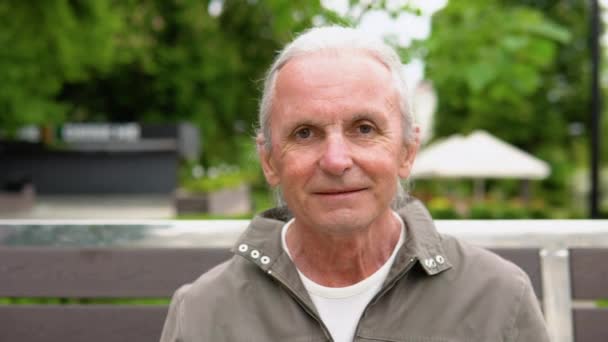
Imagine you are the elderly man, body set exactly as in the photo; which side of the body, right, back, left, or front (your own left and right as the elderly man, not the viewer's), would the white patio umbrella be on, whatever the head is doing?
back

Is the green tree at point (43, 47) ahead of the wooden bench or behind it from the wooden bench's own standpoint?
behind

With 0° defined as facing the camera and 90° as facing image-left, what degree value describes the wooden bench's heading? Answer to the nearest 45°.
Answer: approximately 0°

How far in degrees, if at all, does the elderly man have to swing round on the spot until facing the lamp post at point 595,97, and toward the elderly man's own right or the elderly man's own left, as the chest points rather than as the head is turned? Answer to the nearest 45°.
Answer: approximately 180°

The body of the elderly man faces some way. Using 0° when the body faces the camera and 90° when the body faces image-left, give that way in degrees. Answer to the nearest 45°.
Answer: approximately 0°

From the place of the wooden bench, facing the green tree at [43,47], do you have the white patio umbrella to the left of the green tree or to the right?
right

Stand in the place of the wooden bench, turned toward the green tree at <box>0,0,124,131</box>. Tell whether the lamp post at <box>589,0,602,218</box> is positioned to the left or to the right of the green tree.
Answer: right

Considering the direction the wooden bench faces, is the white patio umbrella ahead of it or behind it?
behind

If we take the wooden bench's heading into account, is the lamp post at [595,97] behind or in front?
behind
